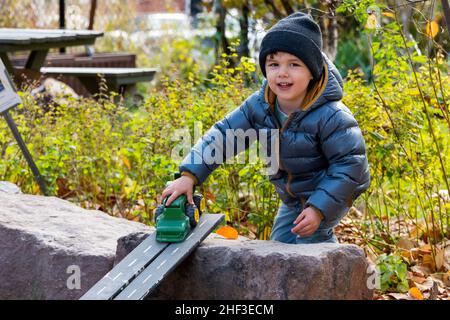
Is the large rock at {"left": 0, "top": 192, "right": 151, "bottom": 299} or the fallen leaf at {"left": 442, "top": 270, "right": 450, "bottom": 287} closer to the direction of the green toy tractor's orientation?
the large rock

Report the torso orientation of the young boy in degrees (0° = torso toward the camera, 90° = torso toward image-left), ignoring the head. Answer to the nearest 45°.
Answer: approximately 45°

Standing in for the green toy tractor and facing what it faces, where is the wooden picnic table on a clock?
The wooden picnic table is roughly at 4 o'clock from the green toy tractor.

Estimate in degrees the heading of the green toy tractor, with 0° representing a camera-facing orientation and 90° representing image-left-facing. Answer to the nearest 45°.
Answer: approximately 45°

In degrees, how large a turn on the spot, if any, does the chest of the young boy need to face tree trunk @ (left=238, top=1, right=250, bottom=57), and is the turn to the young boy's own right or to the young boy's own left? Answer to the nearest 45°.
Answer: approximately 135° to the young boy's own right

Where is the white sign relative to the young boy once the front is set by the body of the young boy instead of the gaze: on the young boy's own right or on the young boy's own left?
on the young boy's own right

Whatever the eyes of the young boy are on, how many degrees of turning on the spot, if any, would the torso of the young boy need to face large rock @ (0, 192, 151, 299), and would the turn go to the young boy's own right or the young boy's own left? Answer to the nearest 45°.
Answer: approximately 45° to the young boy's own right

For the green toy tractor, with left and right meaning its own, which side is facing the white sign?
right
